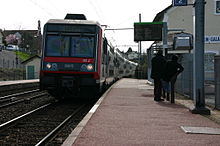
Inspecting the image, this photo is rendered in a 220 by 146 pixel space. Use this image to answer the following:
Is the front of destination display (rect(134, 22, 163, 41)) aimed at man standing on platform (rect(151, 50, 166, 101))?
yes

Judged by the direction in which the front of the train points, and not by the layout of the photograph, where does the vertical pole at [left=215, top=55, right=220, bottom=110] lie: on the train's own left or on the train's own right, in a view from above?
on the train's own left

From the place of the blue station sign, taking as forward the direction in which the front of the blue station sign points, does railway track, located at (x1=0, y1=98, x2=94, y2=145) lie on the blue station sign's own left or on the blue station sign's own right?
on the blue station sign's own right

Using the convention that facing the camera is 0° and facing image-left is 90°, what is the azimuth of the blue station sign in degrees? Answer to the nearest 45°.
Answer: approximately 0°

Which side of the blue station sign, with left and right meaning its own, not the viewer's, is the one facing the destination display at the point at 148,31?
back

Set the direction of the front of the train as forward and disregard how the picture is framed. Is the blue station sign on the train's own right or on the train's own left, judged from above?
on the train's own left

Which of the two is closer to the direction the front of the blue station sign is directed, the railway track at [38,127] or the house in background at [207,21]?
the railway track
